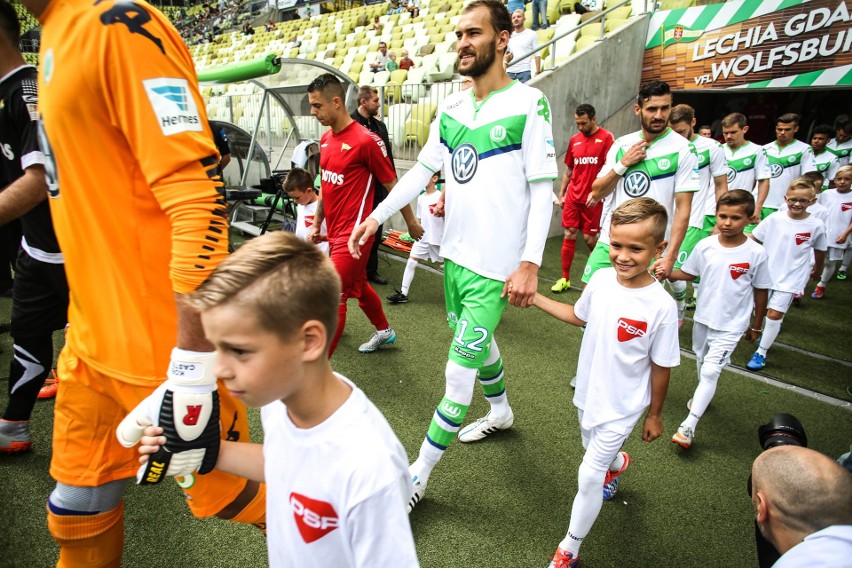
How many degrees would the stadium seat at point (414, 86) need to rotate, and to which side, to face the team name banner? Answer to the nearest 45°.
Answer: approximately 135° to its left

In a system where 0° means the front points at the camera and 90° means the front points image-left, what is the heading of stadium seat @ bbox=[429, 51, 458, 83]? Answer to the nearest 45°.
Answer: approximately 45°

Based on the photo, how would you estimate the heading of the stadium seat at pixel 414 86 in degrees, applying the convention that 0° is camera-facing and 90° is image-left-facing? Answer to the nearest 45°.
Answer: approximately 45°

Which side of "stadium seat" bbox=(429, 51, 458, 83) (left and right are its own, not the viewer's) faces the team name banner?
left
